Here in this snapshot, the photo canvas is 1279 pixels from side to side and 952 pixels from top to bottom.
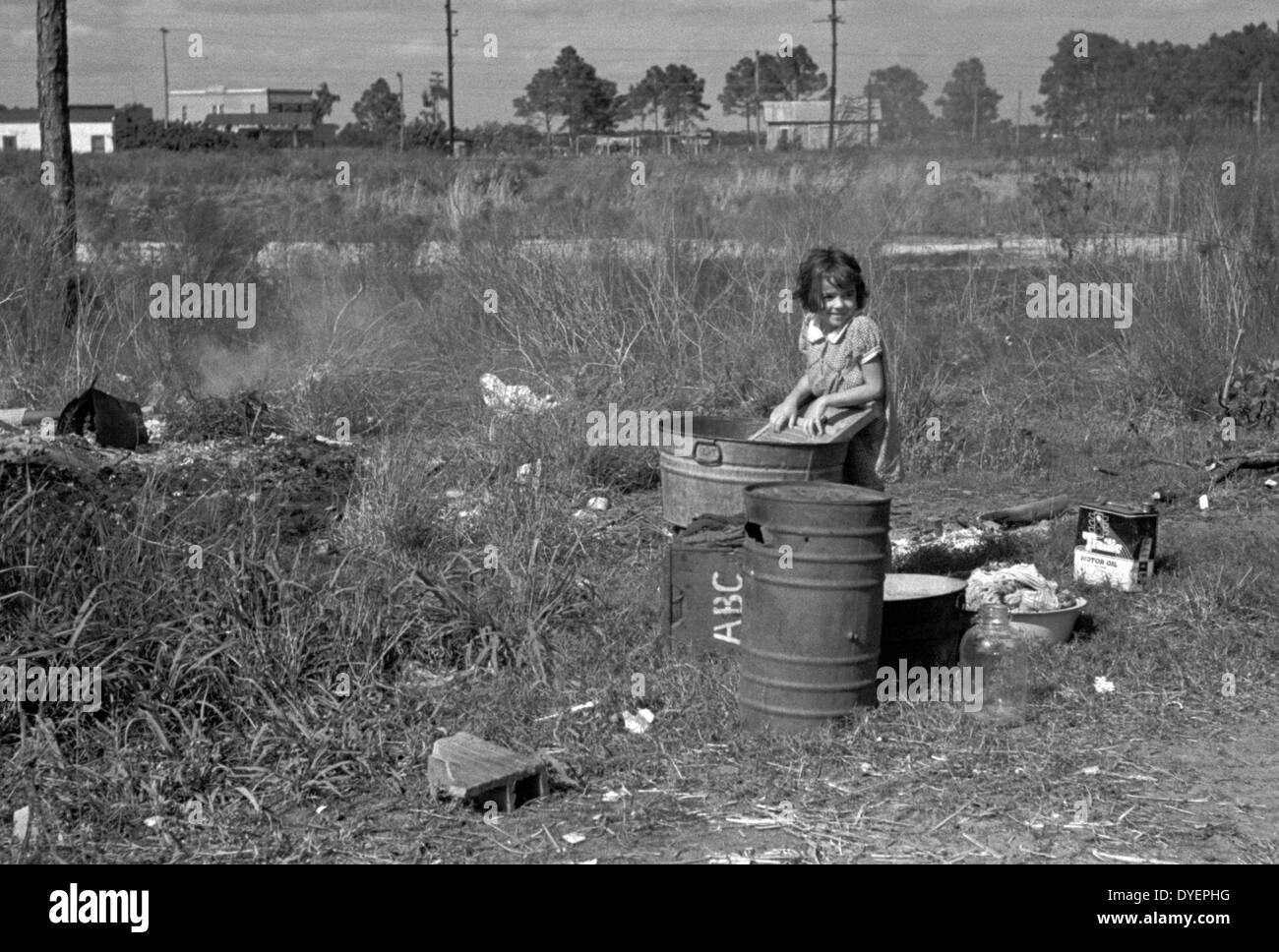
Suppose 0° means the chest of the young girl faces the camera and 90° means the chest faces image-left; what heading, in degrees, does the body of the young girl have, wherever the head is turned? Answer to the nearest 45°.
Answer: approximately 45°

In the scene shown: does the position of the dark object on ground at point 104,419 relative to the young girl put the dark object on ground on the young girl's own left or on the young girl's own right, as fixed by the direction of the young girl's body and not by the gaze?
on the young girl's own right

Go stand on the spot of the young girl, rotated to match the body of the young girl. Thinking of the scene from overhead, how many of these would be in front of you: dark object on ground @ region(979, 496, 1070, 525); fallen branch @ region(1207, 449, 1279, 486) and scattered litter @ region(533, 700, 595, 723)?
1

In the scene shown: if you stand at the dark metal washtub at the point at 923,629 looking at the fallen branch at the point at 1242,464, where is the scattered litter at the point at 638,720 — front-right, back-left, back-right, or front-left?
back-left

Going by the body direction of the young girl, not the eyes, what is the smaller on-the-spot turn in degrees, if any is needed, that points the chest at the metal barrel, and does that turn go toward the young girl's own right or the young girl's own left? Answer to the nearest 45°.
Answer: approximately 45° to the young girl's own left

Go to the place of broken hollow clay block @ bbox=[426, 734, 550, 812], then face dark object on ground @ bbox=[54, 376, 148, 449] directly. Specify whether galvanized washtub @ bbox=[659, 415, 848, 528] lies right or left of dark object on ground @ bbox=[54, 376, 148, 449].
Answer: right
